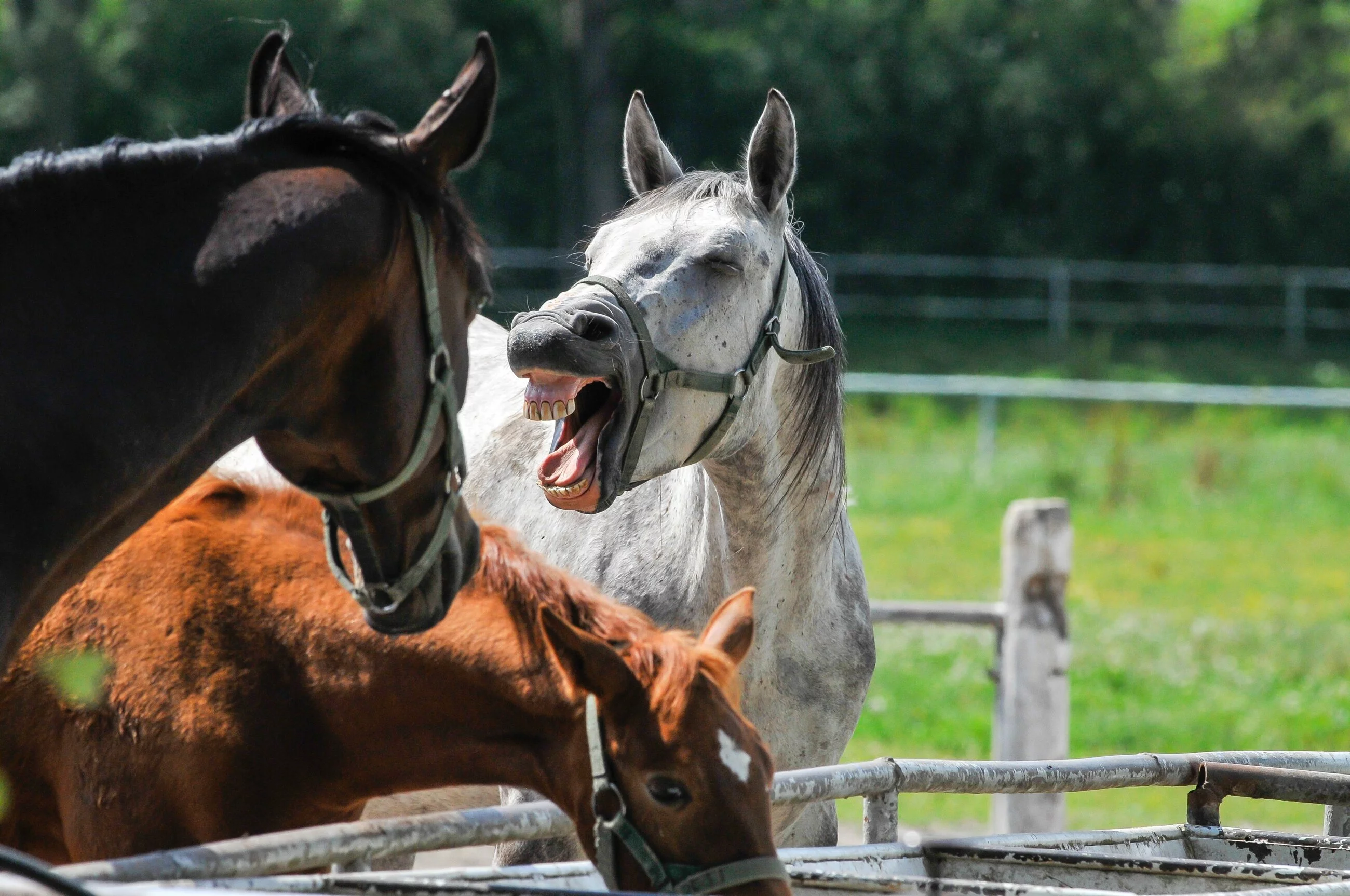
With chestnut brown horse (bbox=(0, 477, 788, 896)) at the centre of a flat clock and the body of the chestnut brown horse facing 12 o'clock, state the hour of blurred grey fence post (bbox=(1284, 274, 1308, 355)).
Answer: The blurred grey fence post is roughly at 10 o'clock from the chestnut brown horse.

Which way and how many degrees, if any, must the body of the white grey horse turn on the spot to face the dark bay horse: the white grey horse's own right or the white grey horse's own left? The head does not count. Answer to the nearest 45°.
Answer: approximately 90° to the white grey horse's own right

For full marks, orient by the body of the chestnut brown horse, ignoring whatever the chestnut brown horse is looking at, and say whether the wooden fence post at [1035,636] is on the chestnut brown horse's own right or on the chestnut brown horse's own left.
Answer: on the chestnut brown horse's own left

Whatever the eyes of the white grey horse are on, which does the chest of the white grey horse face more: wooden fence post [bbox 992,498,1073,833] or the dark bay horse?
the dark bay horse

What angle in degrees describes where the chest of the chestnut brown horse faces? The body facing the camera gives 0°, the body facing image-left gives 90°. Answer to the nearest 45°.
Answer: approximately 270°

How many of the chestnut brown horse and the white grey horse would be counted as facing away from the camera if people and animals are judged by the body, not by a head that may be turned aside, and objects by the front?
0

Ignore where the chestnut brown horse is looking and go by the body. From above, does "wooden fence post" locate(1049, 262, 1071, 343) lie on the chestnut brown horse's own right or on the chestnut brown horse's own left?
on the chestnut brown horse's own left

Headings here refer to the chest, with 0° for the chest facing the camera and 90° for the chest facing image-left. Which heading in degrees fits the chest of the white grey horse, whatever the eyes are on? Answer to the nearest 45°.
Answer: approximately 315°

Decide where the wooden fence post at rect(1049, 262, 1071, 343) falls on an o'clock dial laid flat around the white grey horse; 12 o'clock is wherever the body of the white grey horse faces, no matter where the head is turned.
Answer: The wooden fence post is roughly at 8 o'clock from the white grey horse.

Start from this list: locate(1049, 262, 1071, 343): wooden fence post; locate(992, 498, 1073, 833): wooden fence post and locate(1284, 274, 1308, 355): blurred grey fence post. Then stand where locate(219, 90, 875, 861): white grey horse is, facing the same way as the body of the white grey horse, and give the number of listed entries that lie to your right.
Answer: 0
